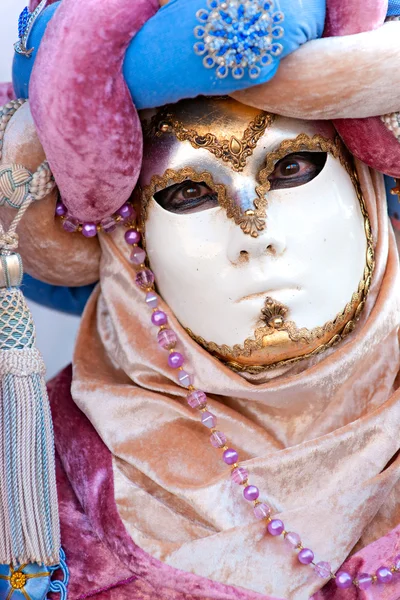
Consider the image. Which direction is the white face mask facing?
toward the camera

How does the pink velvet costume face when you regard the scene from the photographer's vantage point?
facing the viewer

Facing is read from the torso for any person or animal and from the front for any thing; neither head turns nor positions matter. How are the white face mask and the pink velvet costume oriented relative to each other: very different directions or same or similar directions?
same or similar directions
